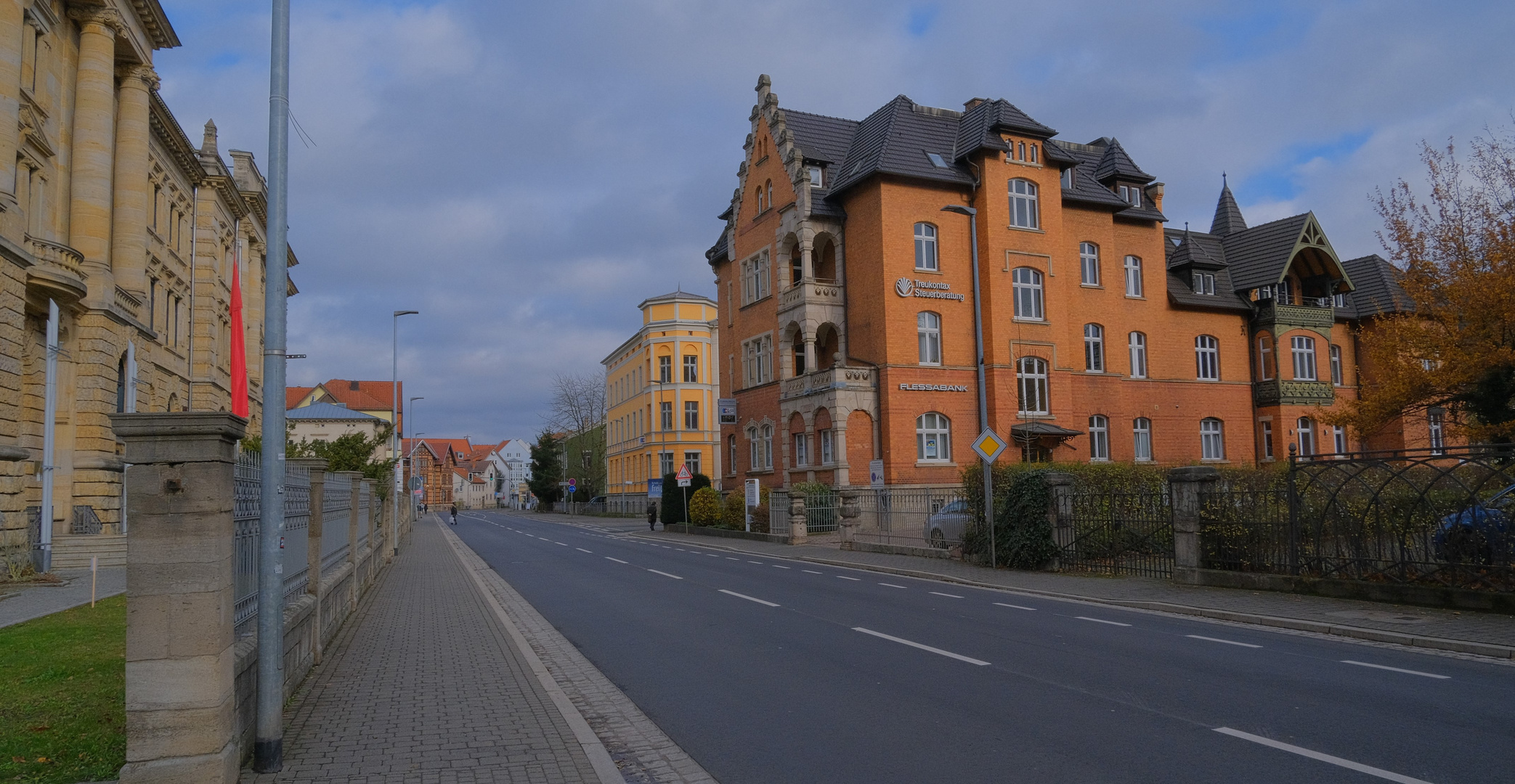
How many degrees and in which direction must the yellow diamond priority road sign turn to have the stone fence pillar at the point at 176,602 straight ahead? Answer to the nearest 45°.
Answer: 0° — it already faces it

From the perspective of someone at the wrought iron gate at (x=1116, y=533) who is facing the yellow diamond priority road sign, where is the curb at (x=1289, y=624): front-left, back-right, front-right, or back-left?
back-left

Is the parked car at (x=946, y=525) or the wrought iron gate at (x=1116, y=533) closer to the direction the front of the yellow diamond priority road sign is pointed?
the wrought iron gate

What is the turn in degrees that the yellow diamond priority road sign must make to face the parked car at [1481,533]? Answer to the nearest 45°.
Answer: approximately 45° to its left

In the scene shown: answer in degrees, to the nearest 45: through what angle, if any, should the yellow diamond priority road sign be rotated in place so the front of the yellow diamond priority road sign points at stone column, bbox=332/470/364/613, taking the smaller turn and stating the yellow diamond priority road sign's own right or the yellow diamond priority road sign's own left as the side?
approximately 45° to the yellow diamond priority road sign's own right

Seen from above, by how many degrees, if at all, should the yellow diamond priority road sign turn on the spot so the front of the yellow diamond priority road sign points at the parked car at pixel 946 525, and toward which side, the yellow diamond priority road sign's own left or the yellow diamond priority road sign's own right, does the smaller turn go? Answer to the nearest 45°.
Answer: approximately 180°

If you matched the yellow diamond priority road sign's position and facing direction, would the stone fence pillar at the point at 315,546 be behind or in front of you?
in front

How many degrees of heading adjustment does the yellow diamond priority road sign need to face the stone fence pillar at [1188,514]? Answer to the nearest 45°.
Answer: approximately 45° to its left

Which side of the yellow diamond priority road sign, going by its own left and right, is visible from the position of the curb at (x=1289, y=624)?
front

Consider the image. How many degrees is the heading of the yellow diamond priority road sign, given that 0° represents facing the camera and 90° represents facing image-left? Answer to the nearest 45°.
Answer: approximately 0°

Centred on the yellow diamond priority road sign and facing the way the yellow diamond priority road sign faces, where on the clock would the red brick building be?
The red brick building is roughly at 6 o'clock from the yellow diamond priority road sign.

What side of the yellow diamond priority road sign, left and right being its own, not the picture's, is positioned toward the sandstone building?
right

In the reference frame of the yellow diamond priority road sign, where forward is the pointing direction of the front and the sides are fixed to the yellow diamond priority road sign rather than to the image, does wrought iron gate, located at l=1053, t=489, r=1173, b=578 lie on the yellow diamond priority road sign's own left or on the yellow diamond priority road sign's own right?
on the yellow diamond priority road sign's own left
